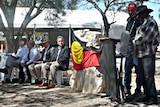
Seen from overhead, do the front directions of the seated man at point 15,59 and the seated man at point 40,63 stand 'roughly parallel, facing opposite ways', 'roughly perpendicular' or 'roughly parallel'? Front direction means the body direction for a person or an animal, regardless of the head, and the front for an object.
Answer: roughly parallel

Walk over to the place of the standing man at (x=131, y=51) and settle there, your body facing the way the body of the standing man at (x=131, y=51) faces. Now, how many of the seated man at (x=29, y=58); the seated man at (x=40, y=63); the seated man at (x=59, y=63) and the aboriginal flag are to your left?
0

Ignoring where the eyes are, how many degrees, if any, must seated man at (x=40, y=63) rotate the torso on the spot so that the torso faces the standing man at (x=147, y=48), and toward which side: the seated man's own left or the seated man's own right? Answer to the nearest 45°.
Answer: approximately 90° to the seated man's own left

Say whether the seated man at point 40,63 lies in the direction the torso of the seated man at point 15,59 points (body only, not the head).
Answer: no

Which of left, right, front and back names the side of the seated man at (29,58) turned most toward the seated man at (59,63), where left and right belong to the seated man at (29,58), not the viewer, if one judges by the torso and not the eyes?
left

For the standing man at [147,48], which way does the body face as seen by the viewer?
to the viewer's left

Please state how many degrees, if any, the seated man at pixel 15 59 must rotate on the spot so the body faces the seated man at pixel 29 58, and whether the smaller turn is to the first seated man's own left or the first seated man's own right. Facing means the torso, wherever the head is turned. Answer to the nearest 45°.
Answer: approximately 90° to the first seated man's own left

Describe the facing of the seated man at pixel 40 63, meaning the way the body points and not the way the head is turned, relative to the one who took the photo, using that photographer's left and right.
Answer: facing the viewer and to the left of the viewer

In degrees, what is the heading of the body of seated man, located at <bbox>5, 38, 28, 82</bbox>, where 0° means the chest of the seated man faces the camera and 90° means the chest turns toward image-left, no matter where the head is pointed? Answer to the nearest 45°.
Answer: approximately 45°

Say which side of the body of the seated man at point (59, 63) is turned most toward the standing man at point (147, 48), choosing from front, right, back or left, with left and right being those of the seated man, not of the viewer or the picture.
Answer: left

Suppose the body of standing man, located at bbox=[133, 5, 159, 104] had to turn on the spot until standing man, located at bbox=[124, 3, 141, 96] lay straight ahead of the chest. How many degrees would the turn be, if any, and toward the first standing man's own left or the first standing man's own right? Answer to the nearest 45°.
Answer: approximately 45° to the first standing man's own right

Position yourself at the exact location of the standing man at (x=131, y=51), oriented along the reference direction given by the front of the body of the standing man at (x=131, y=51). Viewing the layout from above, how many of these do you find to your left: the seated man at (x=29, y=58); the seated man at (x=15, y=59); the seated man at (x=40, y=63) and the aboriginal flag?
0
